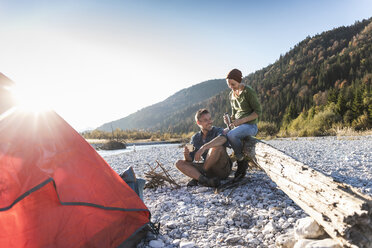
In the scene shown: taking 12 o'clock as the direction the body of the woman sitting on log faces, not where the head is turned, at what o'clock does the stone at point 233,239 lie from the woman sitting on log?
The stone is roughly at 11 o'clock from the woman sitting on log.

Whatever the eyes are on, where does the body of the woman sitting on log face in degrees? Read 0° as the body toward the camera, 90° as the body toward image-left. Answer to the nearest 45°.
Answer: approximately 45°

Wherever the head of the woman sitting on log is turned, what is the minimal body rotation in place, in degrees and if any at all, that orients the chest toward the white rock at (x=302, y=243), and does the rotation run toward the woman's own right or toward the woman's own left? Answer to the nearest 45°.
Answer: approximately 45° to the woman's own left

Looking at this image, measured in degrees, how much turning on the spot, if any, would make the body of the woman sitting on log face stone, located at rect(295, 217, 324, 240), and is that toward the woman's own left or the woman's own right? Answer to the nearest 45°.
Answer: approximately 45° to the woman's own left

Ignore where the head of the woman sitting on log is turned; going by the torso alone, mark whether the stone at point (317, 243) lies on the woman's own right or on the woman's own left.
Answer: on the woman's own left

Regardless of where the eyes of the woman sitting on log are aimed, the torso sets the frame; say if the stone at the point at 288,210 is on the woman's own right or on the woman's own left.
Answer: on the woman's own left

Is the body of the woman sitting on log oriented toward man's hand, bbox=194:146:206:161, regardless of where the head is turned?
yes

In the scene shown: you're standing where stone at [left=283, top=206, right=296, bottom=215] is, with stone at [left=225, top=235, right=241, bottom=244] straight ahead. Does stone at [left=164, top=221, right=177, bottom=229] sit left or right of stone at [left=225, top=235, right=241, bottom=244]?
right
